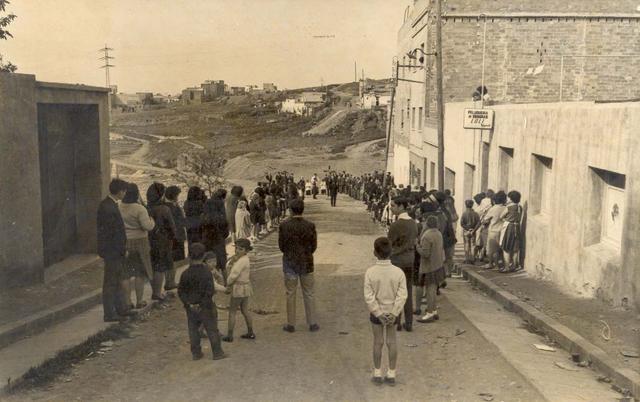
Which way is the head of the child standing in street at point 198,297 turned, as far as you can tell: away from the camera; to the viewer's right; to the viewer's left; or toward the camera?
away from the camera

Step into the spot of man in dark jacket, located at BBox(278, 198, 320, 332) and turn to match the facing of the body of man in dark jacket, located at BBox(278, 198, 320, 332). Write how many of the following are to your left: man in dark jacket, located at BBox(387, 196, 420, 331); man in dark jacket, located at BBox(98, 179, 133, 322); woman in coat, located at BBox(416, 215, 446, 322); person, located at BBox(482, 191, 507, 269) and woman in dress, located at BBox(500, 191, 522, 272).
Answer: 1

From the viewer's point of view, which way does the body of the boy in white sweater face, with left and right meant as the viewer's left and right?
facing away from the viewer

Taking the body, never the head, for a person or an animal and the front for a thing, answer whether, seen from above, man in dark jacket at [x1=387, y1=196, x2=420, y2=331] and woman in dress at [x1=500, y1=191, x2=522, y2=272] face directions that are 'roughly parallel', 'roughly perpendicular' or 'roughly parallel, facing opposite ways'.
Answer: roughly parallel

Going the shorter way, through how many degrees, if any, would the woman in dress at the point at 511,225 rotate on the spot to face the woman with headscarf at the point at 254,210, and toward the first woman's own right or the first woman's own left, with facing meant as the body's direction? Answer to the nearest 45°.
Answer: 0° — they already face them

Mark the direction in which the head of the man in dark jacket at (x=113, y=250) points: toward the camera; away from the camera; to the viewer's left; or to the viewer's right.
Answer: to the viewer's right

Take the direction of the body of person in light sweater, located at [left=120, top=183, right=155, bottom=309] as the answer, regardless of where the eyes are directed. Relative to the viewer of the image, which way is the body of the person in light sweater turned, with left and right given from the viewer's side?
facing away from the viewer and to the right of the viewer

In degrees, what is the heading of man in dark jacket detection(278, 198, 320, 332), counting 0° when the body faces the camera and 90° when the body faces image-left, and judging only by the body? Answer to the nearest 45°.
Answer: approximately 180°

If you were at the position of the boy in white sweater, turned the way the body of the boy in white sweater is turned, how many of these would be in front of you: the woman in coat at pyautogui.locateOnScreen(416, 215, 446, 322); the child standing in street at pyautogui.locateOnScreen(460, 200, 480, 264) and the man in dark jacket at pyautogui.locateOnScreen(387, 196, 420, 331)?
3

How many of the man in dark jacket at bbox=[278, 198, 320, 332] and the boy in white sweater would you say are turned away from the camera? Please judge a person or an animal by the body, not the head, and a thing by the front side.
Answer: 2

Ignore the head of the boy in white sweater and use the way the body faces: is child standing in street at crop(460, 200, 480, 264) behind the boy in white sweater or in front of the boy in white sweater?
in front

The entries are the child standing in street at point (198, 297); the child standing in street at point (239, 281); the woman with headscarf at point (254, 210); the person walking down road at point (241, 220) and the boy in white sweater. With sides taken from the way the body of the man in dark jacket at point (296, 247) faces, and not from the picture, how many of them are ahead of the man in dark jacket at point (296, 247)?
2

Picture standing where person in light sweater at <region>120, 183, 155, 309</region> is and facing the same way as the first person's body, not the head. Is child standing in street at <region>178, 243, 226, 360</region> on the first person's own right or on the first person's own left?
on the first person's own right

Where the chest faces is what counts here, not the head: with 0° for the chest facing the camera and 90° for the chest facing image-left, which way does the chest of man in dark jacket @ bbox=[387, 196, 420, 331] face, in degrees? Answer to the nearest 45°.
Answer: approximately 135°

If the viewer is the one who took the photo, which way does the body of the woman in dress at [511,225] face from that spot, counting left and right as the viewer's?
facing away from the viewer and to the left of the viewer

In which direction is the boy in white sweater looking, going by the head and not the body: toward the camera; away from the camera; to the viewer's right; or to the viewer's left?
away from the camera
